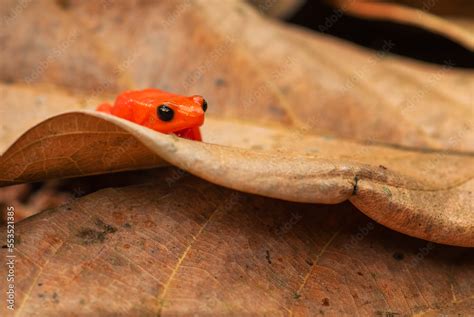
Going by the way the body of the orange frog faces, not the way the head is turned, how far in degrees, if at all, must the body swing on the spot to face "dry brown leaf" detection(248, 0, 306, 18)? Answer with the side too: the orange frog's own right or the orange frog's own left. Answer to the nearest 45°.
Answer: approximately 90° to the orange frog's own left

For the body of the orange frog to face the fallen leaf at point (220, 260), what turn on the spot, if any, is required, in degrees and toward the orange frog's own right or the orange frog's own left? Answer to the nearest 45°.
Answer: approximately 45° to the orange frog's own right

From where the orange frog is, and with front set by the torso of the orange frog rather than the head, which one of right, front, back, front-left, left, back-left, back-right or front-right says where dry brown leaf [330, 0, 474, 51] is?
left

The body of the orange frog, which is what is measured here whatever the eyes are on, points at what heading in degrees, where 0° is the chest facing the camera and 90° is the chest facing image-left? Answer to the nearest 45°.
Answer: approximately 315°
